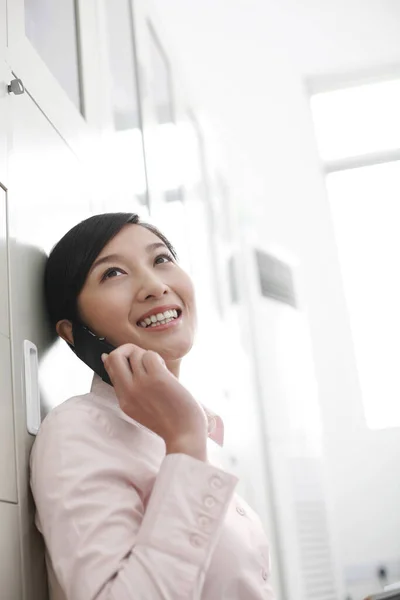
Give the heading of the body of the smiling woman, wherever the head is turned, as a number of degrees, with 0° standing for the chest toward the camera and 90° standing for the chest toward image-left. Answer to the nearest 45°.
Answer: approximately 315°

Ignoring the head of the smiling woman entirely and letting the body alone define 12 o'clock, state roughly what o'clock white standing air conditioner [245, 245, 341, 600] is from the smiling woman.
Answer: The white standing air conditioner is roughly at 8 o'clock from the smiling woman.
